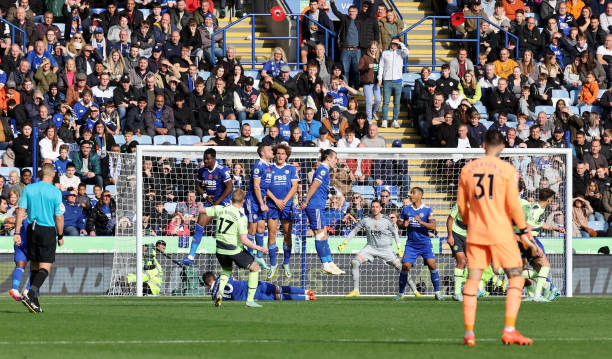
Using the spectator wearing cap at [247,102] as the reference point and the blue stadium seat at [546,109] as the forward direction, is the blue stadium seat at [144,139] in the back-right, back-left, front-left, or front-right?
back-right

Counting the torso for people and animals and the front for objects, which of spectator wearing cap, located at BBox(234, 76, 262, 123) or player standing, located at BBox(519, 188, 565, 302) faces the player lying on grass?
the spectator wearing cap

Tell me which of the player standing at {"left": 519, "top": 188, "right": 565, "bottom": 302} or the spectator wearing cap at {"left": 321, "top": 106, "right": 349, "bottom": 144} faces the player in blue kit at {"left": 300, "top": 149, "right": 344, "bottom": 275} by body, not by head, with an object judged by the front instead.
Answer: the spectator wearing cap

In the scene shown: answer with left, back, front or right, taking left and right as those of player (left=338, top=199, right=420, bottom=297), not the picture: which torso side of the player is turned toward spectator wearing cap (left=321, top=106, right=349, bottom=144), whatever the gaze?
back

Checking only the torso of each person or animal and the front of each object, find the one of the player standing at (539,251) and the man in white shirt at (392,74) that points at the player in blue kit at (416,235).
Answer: the man in white shirt

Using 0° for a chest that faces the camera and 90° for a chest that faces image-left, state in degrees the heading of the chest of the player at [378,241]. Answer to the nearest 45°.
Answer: approximately 0°

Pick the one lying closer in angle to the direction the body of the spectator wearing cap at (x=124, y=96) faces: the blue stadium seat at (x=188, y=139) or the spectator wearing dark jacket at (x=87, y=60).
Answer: the blue stadium seat

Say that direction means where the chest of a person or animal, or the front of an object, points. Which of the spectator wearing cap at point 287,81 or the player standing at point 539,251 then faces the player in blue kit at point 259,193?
the spectator wearing cap
